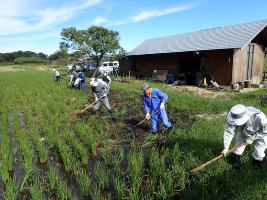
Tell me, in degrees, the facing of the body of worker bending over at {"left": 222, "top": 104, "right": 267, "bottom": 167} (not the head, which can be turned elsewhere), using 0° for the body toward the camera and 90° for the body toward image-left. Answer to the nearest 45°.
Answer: approximately 45°

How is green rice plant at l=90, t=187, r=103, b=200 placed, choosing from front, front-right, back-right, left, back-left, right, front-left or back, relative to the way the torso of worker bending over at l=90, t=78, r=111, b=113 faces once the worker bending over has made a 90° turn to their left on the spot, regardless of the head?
front-right

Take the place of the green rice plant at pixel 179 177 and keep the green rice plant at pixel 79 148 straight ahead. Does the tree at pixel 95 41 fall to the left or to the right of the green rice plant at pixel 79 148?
right

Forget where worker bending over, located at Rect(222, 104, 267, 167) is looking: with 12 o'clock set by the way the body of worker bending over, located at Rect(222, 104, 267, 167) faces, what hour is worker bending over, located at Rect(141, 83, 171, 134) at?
worker bending over, located at Rect(141, 83, 171, 134) is roughly at 3 o'clock from worker bending over, located at Rect(222, 104, 267, 167).

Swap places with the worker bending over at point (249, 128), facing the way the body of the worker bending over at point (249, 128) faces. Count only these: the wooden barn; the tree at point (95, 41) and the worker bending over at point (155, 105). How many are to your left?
0

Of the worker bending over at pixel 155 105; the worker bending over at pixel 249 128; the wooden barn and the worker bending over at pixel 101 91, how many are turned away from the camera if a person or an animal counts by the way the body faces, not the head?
0

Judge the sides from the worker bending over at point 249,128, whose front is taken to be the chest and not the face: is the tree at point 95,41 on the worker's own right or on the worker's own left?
on the worker's own right

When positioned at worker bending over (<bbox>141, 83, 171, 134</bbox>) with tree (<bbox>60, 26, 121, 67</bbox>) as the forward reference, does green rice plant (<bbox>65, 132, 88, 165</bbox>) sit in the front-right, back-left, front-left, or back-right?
back-left

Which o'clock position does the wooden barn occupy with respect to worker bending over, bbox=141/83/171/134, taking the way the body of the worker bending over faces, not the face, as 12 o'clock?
The wooden barn is roughly at 5 o'clock from the worker bending over.

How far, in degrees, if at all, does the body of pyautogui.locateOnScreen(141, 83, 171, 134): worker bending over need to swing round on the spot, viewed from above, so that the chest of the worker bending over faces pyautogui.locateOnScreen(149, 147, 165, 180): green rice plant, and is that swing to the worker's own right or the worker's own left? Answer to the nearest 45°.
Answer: approximately 45° to the worker's own left

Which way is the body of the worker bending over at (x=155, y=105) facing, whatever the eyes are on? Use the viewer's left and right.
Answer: facing the viewer and to the left of the viewer

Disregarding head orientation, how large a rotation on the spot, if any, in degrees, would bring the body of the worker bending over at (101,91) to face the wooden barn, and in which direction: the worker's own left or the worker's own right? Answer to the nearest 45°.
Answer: approximately 180°

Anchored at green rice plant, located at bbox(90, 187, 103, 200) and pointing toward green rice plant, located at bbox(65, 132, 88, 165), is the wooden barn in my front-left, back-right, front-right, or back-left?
front-right

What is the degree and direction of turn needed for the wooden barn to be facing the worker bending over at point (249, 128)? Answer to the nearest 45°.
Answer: approximately 45° to its left

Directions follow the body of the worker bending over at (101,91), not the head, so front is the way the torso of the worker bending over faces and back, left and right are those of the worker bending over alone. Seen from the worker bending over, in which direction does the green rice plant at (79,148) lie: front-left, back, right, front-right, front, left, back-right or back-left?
front-left

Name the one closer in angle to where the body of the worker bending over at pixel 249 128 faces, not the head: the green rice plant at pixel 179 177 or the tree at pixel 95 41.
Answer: the green rice plant

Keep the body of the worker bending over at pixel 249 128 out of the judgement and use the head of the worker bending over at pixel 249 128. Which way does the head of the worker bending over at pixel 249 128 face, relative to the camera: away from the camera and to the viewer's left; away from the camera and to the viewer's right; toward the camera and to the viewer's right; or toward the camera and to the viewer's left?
toward the camera and to the viewer's left

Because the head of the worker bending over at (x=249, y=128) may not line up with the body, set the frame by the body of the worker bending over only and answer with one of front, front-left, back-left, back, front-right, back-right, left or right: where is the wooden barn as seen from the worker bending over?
back-right

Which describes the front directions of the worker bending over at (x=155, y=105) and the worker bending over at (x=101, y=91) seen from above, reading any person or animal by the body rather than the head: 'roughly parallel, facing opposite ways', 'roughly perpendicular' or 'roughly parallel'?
roughly parallel
